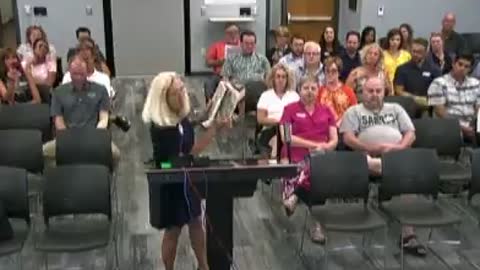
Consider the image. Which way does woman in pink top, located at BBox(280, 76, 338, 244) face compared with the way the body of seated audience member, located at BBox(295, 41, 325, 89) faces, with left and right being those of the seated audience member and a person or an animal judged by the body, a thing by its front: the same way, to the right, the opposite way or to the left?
the same way

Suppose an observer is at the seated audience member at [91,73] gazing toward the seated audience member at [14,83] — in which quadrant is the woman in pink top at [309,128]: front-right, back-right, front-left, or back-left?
back-left

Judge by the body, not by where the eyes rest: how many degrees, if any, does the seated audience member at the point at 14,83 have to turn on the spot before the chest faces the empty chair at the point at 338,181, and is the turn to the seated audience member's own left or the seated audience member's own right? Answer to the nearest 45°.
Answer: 0° — they already face it

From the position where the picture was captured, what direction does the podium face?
facing the viewer

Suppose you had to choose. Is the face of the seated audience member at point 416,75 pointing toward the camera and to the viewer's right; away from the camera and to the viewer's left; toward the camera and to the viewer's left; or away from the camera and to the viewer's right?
toward the camera and to the viewer's left

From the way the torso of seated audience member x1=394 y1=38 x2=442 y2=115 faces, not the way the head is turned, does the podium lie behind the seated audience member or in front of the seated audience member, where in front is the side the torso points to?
in front

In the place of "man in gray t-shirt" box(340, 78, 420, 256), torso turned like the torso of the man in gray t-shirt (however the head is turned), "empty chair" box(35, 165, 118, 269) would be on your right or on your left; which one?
on your right

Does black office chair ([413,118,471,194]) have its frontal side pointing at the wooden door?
no

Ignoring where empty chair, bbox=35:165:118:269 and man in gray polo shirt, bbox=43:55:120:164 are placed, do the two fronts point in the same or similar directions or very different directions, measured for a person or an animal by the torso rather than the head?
same or similar directions

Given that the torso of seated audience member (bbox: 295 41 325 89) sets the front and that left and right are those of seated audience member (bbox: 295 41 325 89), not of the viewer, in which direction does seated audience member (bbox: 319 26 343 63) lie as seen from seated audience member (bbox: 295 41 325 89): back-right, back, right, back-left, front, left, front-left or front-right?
back

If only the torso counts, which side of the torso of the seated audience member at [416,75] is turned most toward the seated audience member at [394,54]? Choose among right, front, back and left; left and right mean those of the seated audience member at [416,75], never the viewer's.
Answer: back

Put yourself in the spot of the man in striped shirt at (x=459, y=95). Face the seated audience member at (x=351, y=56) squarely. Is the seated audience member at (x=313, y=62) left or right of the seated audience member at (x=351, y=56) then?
left

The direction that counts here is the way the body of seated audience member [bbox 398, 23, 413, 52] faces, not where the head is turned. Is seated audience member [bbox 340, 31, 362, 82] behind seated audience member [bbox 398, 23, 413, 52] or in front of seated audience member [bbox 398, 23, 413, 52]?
in front

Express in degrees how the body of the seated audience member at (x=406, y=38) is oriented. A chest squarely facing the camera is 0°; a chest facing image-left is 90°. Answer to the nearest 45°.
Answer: approximately 45°

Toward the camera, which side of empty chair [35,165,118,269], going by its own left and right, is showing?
front

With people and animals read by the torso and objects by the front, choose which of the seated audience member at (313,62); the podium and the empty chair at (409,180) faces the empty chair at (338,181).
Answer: the seated audience member

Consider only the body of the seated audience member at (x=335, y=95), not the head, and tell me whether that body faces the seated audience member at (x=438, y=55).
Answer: no

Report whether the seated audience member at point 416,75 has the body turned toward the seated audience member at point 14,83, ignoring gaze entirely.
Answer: no

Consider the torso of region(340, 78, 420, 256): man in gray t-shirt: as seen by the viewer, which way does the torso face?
toward the camera

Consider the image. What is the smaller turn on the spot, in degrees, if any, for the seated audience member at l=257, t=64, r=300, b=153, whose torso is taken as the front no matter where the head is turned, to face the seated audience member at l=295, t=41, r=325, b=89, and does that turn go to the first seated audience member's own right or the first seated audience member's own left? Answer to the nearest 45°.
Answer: approximately 135° to the first seated audience member's own left
